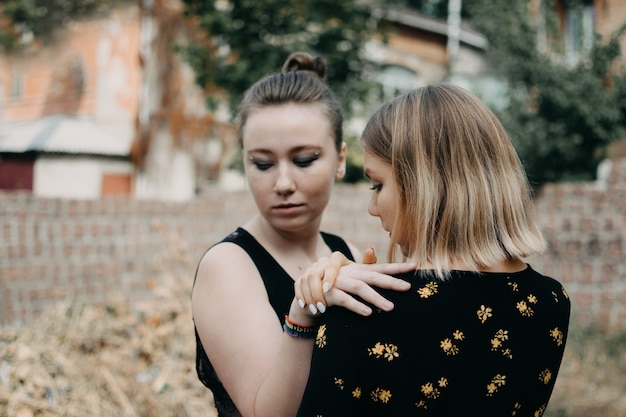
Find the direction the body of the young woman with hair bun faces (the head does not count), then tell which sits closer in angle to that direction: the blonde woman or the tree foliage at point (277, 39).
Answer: the blonde woman

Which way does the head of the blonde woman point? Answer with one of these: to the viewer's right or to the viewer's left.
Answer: to the viewer's left

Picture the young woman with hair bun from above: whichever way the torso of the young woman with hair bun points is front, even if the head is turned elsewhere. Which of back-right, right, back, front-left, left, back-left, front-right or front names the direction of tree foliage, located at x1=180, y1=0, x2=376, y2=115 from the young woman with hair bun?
back-left

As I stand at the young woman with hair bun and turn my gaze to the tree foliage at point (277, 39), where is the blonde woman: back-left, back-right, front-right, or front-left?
back-right

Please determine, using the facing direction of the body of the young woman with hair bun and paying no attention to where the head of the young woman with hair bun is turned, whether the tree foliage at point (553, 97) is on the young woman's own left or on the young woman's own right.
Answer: on the young woman's own left

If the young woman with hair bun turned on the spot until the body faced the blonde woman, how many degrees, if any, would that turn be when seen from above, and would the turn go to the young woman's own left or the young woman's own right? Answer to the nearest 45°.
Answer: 0° — they already face them

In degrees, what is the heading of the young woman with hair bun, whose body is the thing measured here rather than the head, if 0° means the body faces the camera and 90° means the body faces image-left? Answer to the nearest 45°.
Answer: approximately 315°

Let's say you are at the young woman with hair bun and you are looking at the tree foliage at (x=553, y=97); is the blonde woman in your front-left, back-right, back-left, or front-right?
back-right
